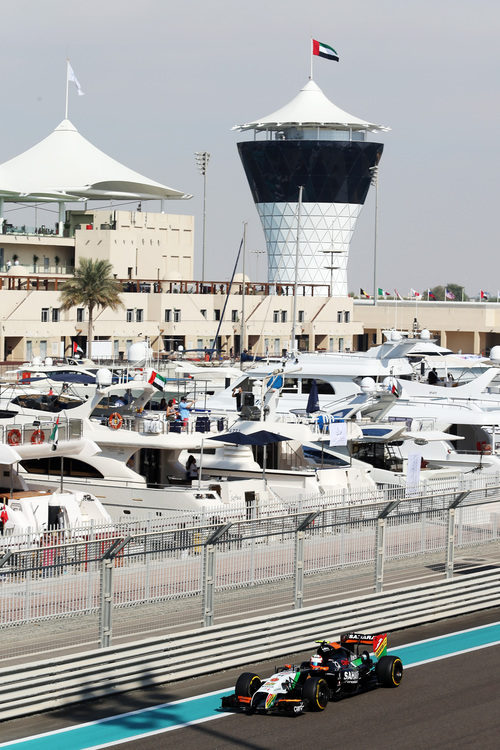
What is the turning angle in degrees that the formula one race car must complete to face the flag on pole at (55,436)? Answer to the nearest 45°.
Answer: approximately 90° to its right

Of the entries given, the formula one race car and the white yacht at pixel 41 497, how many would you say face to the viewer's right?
0

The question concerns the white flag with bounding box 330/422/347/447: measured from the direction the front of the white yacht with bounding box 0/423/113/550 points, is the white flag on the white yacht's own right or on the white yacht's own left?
on the white yacht's own right

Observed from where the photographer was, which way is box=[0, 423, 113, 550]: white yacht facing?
facing away from the viewer and to the left of the viewer

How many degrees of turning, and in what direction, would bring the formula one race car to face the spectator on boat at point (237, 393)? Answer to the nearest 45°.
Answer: approximately 135° to its right

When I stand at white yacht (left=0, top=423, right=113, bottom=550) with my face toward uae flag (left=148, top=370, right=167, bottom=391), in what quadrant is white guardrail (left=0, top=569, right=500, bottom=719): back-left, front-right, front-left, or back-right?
back-right

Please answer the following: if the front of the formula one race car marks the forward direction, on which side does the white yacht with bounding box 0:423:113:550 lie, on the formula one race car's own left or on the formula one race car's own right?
on the formula one race car's own right

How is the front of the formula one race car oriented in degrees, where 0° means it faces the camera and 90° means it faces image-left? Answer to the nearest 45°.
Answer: approximately 45°

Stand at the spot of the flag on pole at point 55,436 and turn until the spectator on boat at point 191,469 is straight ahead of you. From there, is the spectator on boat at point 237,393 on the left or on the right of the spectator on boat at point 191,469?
left
